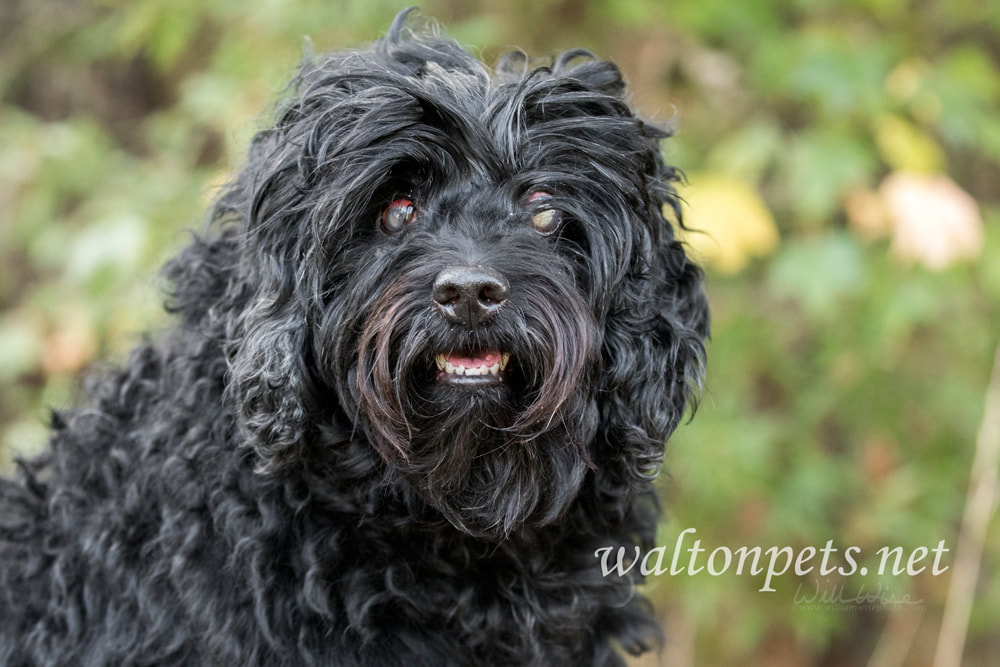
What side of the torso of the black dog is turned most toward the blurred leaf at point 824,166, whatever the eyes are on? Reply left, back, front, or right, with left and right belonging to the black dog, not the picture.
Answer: left

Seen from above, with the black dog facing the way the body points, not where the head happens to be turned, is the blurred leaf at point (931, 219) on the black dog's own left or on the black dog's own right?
on the black dog's own left

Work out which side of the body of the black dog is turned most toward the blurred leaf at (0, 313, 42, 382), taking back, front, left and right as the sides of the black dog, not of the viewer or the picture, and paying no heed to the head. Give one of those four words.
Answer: back

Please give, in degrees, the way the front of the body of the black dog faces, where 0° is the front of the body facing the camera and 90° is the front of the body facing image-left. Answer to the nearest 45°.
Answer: approximately 315°

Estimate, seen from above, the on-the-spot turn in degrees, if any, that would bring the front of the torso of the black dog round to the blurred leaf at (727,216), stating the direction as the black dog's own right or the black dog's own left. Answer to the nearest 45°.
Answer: approximately 90° to the black dog's own left

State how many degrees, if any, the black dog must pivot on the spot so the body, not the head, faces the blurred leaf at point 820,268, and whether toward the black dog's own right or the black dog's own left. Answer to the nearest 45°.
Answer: approximately 90° to the black dog's own left
